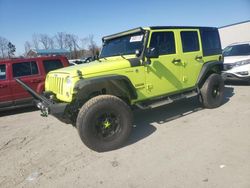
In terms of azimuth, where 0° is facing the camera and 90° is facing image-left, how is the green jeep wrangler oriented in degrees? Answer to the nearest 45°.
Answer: approximately 45°

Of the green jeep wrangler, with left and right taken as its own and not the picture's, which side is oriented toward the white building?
back

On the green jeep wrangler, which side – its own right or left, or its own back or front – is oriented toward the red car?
right
